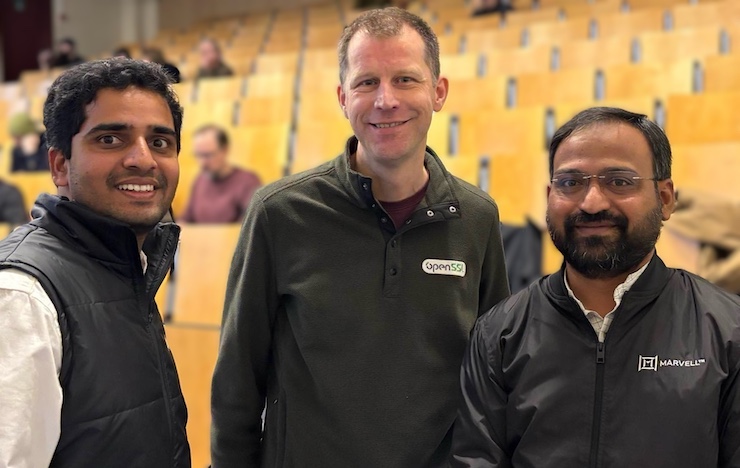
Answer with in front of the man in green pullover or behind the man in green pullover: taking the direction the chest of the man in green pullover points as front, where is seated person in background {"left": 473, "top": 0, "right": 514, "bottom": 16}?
behind

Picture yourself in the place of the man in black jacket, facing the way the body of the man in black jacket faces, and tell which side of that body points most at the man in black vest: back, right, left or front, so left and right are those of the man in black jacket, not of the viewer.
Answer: right

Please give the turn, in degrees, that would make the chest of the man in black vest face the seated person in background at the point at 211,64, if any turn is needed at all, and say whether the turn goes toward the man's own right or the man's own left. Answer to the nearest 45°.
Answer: approximately 135° to the man's own left

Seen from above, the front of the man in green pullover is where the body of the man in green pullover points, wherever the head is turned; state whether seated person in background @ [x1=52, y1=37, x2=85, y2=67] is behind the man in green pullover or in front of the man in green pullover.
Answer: behind

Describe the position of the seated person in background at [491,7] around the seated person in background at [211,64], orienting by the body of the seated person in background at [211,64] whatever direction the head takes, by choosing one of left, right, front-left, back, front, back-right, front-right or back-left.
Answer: back-left

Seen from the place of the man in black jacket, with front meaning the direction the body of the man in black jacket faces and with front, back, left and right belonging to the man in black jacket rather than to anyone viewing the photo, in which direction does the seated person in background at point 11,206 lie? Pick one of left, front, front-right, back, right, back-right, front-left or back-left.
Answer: back-right

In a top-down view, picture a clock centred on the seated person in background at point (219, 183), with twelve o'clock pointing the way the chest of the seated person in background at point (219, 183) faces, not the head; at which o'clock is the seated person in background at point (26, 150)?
the seated person in background at point (26, 150) is roughly at 3 o'clock from the seated person in background at point (219, 183).

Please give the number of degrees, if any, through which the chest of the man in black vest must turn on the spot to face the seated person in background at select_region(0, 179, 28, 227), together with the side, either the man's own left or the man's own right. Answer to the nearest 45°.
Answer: approximately 135° to the man's own left

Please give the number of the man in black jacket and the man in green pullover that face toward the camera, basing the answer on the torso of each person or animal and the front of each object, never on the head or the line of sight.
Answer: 2

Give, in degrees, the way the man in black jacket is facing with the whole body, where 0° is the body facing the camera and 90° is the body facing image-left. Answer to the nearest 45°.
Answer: approximately 0°

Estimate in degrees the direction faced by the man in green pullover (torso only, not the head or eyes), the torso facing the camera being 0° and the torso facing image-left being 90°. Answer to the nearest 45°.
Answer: approximately 0°
